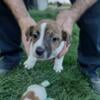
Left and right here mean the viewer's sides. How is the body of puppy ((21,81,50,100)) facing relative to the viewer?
facing the viewer and to the left of the viewer

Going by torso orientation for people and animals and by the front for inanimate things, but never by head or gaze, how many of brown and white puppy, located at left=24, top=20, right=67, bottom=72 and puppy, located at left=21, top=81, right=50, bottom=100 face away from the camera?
0

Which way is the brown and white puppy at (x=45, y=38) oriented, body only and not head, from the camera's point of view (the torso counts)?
toward the camera
